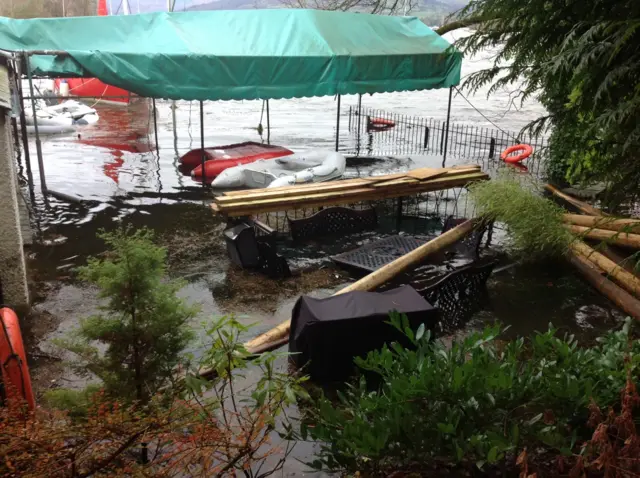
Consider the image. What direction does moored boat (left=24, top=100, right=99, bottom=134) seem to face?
to the viewer's right

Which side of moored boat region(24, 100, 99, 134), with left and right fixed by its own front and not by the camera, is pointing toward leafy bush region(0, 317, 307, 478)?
right

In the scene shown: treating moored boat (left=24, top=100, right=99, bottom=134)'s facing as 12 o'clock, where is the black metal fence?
The black metal fence is roughly at 1 o'clock from the moored boat.

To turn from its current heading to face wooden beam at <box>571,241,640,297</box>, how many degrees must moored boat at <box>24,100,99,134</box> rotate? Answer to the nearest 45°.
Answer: approximately 90° to its right

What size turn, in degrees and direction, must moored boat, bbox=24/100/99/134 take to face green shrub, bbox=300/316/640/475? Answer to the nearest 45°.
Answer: approximately 90° to its right

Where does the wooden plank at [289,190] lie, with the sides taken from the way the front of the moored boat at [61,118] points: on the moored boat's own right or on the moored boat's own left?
on the moored boat's own right

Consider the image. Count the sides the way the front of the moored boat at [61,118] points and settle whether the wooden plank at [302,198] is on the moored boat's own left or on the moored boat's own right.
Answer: on the moored boat's own right

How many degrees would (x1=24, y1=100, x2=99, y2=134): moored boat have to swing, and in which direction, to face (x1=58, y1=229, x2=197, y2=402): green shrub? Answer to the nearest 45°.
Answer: approximately 90° to its right
